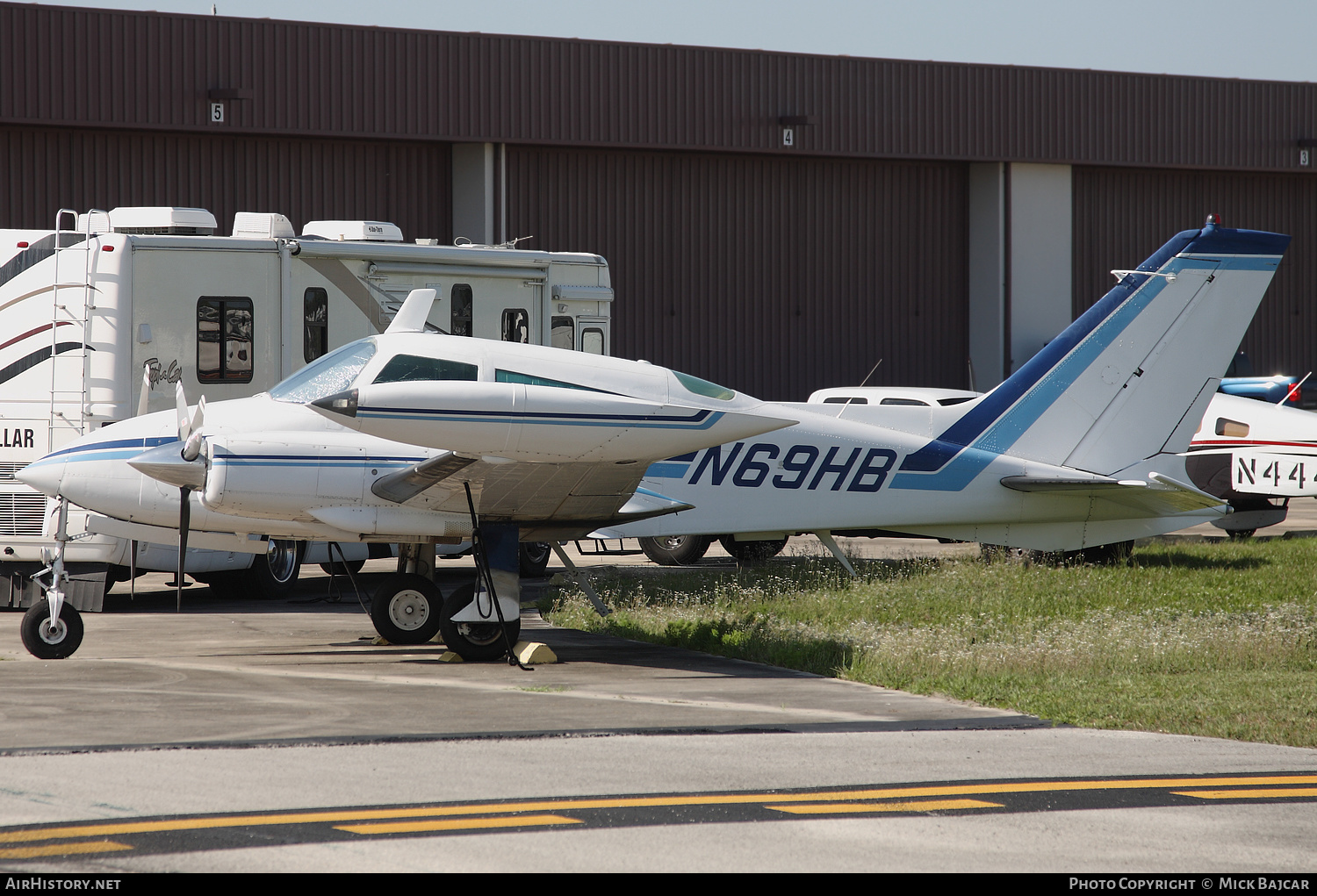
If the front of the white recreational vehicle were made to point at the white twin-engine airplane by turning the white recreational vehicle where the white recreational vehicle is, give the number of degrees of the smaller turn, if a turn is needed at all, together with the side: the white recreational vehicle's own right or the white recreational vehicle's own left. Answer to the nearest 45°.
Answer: approximately 90° to the white recreational vehicle's own right

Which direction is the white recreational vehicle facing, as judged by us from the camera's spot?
facing away from the viewer and to the right of the viewer

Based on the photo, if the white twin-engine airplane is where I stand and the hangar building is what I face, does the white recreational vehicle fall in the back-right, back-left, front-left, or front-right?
front-left

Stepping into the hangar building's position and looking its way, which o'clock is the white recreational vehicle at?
The white recreational vehicle is roughly at 2 o'clock from the hangar building.

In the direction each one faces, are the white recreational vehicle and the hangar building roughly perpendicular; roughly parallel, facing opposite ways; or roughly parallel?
roughly perpendicular

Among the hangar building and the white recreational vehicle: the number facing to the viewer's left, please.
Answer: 0

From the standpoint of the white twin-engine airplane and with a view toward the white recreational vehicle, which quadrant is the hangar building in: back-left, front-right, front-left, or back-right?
front-right

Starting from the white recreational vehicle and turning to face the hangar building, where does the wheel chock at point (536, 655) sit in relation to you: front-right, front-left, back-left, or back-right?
back-right

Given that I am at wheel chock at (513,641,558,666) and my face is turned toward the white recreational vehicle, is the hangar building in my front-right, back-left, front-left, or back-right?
front-right

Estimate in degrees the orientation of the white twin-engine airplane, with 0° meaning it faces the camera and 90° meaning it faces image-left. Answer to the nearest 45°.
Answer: approximately 90°

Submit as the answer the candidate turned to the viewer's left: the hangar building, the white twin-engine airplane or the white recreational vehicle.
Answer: the white twin-engine airplane

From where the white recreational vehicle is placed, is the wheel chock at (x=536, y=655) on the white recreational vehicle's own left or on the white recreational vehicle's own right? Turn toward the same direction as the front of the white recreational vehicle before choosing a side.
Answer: on the white recreational vehicle's own right

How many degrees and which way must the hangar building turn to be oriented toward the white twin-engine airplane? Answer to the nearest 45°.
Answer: approximately 45° to its right

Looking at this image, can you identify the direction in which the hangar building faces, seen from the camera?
facing the viewer and to the right of the viewer

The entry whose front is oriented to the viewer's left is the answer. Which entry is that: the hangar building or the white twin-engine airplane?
the white twin-engine airplane

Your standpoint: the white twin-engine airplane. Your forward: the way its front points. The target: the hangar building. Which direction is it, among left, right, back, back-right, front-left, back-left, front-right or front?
right

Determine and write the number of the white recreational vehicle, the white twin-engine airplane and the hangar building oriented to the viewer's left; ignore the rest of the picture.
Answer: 1

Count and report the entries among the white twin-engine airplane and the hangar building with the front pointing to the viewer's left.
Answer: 1
